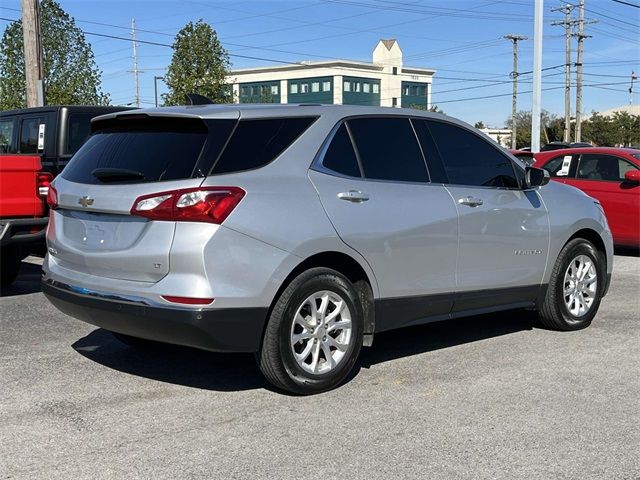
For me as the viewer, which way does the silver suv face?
facing away from the viewer and to the right of the viewer

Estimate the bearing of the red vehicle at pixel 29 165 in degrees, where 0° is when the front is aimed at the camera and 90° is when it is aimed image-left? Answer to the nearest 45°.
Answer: approximately 225°

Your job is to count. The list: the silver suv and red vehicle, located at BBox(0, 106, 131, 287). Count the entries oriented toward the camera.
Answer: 0

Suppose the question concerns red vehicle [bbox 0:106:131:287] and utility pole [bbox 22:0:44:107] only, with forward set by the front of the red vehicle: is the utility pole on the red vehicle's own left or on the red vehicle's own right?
on the red vehicle's own left

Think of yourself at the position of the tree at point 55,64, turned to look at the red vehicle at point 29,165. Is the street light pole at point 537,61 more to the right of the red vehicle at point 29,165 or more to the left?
left

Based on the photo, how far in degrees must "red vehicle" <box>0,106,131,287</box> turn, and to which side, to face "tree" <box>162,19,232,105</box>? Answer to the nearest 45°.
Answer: approximately 45° to its left

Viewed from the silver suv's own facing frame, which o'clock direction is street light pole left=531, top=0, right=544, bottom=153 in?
The street light pole is roughly at 11 o'clock from the silver suv.

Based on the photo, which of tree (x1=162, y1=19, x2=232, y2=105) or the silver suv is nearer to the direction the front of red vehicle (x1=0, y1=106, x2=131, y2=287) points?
the tree

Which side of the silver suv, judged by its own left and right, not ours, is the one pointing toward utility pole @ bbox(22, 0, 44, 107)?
left

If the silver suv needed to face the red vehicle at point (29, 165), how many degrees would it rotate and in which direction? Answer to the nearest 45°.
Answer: approximately 90° to its left

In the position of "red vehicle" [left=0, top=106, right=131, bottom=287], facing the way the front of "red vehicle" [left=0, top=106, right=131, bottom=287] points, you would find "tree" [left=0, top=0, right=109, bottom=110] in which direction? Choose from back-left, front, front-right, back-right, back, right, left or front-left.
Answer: front-left

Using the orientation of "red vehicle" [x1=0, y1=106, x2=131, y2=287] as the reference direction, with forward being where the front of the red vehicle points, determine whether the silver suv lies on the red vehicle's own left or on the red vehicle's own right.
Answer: on the red vehicle's own right

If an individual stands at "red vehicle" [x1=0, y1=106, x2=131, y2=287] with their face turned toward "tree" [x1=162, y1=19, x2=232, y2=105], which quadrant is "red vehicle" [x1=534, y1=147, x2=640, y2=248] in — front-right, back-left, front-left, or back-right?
front-right
